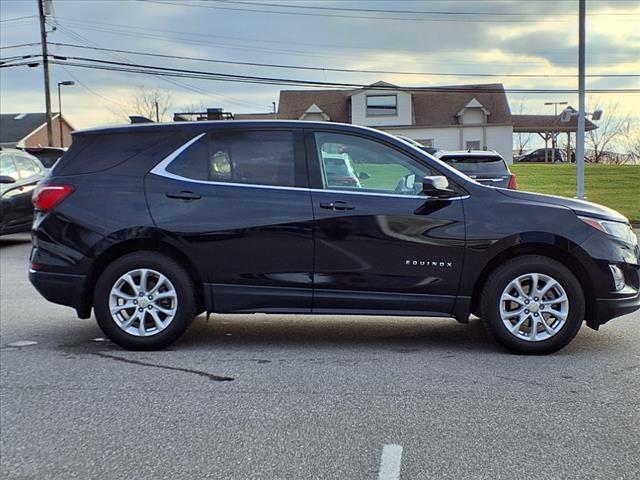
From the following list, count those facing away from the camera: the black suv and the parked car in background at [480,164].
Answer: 1

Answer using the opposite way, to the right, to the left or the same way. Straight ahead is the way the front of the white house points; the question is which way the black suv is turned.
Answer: to the left

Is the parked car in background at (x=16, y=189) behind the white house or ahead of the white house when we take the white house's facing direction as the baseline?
ahead

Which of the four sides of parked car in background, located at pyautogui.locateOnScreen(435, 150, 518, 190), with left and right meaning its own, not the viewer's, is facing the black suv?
back

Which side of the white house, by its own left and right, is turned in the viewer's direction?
front

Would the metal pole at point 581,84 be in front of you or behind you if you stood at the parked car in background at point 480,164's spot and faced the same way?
in front

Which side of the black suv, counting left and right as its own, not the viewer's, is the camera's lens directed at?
right

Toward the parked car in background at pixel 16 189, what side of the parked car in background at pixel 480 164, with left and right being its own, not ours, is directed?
left

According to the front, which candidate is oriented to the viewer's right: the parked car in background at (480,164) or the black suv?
the black suv

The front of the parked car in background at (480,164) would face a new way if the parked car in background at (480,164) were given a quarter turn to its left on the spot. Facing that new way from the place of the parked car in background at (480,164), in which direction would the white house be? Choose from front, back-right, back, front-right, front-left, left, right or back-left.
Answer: right

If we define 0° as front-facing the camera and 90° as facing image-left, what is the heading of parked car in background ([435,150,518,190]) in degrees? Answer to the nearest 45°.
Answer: approximately 180°

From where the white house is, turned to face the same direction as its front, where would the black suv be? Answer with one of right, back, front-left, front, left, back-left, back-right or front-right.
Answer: front
